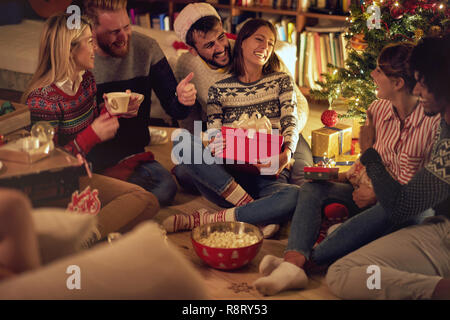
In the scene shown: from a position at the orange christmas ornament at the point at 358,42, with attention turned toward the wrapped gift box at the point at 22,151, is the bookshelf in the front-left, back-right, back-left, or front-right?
back-right

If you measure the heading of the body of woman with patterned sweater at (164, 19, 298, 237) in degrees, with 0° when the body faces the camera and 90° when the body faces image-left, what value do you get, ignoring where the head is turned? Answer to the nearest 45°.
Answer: approximately 0°

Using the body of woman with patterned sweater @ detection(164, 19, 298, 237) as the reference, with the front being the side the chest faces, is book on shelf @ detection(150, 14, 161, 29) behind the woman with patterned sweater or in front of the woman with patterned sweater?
behind

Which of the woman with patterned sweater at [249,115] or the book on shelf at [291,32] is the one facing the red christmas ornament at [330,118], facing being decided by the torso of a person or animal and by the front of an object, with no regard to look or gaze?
the book on shelf

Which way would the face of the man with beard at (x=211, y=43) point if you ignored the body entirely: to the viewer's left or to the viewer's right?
to the viewer's right
